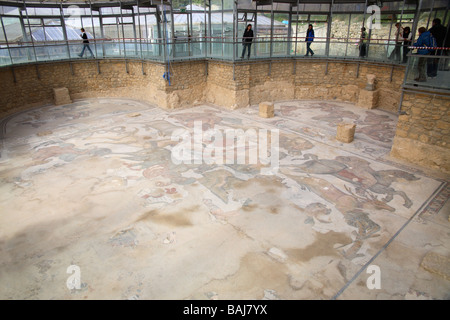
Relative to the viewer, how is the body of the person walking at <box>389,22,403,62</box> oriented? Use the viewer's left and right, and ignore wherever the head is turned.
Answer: facing to the left of the viewer

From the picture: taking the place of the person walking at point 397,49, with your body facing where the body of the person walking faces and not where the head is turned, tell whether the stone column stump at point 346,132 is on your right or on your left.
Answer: on your left

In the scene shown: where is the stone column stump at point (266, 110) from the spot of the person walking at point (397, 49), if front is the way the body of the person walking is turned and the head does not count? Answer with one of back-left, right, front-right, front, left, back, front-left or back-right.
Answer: front-left

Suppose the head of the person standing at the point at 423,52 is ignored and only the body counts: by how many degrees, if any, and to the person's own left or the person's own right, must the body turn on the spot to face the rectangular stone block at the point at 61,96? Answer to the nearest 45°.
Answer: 0° — they already face it

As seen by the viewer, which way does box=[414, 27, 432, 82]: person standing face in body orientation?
to the viewer's left

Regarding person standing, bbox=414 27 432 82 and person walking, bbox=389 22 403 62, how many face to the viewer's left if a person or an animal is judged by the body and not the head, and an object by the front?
2
